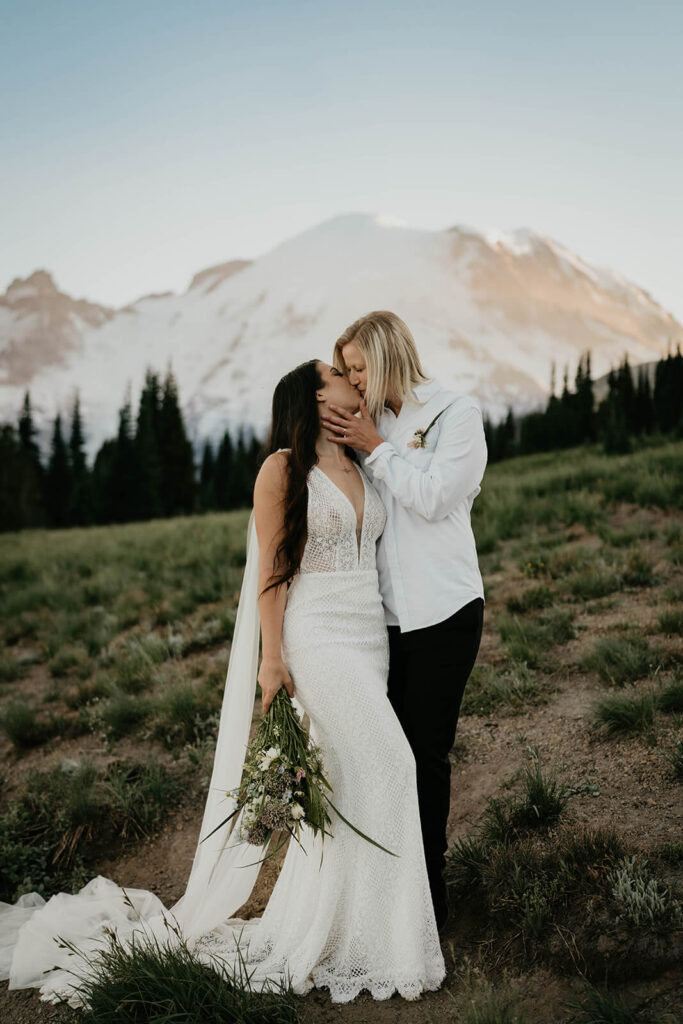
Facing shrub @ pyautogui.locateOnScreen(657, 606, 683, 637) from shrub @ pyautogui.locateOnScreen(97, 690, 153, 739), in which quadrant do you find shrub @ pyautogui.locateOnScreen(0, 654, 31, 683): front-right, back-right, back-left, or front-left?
back-left

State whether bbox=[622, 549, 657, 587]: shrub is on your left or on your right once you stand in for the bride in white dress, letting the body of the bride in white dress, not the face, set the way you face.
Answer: on your left

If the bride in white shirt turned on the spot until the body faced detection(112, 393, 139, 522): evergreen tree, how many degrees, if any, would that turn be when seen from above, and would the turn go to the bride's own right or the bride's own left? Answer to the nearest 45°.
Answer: approximately 135° to the bride's own right

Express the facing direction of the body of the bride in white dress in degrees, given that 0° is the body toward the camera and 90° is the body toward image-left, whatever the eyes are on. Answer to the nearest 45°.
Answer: approximately 315°

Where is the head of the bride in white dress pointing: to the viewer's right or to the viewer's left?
to the viewer's right

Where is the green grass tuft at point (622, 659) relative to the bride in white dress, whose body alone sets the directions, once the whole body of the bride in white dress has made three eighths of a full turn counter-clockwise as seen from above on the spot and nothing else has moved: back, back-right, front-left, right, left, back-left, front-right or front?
front-right

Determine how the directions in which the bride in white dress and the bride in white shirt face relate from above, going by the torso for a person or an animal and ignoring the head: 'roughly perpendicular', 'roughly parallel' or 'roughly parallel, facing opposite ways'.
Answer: roughly perpendicular

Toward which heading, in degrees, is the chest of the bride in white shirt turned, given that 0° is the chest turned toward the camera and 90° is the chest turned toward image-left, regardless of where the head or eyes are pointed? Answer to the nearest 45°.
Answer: approximately 45°
